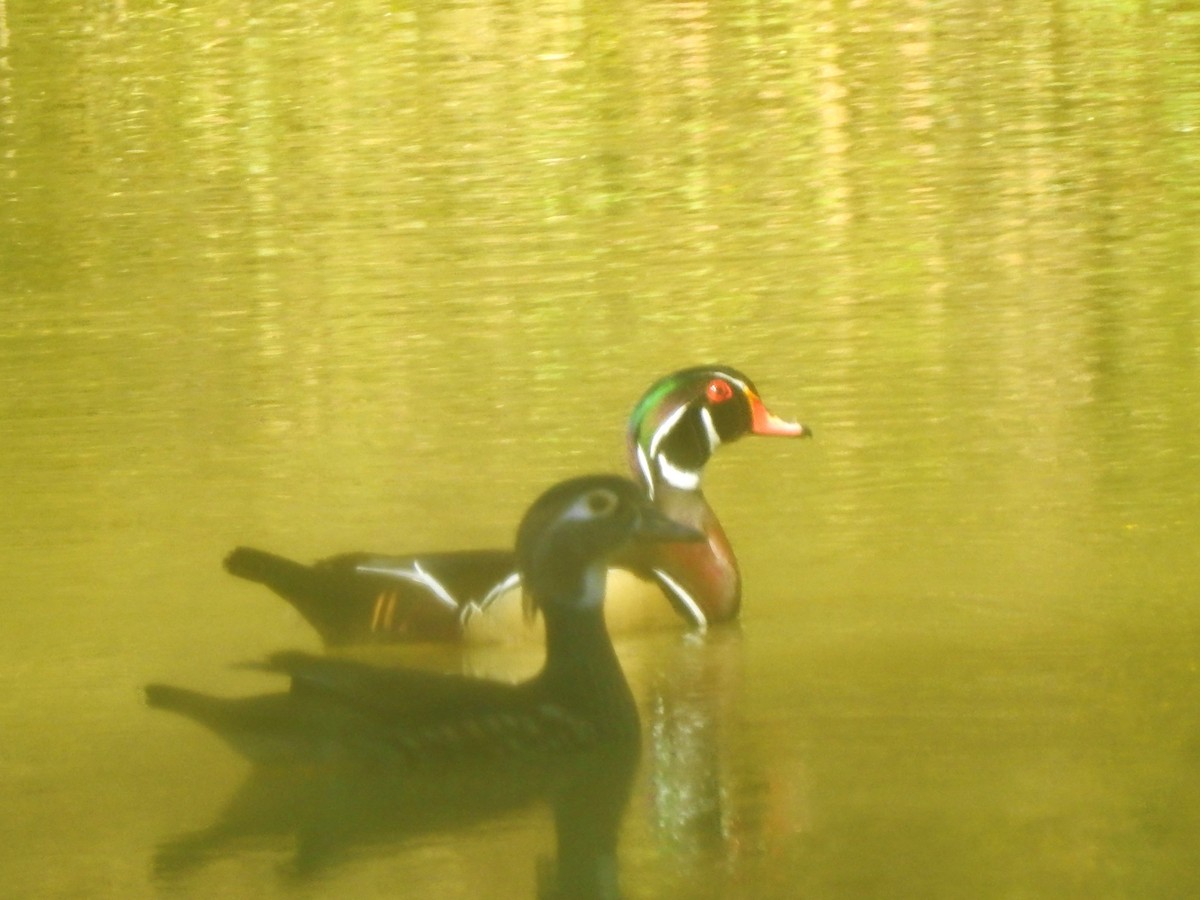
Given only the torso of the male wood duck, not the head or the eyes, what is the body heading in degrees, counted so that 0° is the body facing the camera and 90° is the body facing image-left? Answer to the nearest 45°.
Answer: approximately 270°

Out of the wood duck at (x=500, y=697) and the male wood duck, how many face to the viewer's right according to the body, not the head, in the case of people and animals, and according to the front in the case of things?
2

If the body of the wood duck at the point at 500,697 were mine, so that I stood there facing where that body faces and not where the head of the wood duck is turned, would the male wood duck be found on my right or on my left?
on my left

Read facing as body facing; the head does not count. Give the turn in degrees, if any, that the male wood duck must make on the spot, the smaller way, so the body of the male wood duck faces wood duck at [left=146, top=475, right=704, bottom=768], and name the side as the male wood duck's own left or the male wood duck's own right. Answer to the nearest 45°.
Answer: approximately 90° to the male wood duck's own right

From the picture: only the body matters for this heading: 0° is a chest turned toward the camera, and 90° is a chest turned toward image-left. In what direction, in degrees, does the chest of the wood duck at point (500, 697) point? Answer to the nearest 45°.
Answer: approximately 270°
